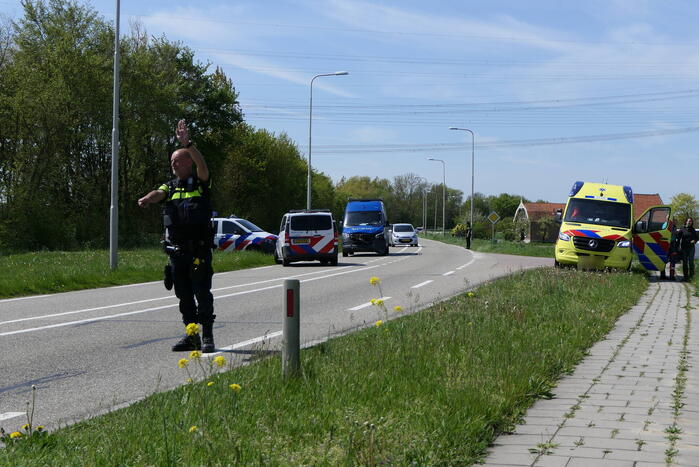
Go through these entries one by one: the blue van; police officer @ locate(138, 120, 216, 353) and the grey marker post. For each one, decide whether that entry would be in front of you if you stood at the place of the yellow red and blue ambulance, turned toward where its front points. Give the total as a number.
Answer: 2

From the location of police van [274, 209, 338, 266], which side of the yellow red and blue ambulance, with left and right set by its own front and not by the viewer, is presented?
right

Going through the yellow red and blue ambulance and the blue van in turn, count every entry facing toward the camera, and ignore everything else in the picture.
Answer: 2

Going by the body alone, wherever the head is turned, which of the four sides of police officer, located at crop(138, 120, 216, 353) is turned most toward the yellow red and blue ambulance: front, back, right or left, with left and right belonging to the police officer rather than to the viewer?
back

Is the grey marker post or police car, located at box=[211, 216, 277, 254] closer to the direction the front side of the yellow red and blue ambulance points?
the grey marker post

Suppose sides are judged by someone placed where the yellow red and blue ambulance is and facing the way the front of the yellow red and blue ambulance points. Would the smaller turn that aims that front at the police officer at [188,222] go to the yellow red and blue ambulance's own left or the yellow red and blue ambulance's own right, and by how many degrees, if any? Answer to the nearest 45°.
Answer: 0° — it already faces them

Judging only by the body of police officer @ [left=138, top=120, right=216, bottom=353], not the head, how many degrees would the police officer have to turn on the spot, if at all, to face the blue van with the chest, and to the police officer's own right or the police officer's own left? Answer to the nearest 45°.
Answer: approximately 135° to the police officer's own right

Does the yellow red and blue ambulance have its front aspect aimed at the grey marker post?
yes

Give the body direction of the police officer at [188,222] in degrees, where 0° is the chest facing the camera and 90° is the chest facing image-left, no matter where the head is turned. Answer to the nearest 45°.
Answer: approximately 45°
